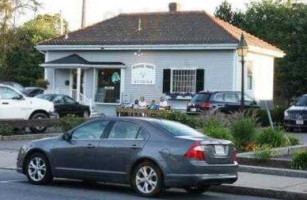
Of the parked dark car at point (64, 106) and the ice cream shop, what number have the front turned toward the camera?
1

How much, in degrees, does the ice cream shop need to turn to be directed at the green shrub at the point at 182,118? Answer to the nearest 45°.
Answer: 0° — it already faces it

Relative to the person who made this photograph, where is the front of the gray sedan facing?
facing away from the viewer and to the left of the viewer

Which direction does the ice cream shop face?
toward the camera

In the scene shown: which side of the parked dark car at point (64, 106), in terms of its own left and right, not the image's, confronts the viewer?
right

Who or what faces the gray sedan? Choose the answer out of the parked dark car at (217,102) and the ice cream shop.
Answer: the ice cream shop

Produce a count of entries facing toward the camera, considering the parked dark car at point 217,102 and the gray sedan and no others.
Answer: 0

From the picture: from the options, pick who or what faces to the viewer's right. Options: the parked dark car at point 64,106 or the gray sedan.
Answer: the parked dark car

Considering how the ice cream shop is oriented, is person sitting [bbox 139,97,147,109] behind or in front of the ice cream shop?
in front

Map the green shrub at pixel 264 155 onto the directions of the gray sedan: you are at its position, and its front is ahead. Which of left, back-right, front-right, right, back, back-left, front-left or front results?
right

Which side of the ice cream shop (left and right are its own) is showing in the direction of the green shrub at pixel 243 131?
front
